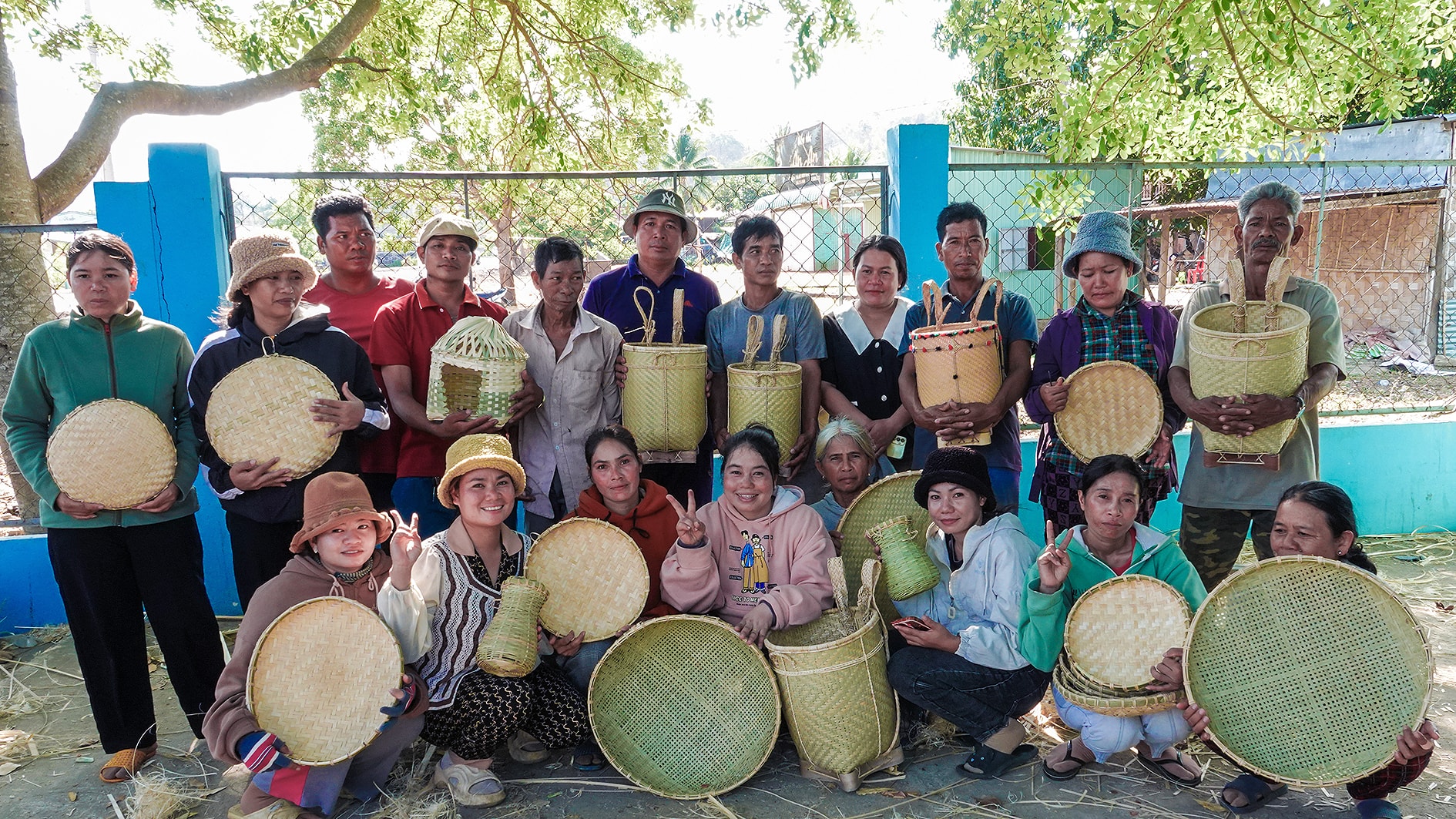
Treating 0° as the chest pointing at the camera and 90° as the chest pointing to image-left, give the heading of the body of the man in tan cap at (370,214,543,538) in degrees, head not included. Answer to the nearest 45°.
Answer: approximately 315°

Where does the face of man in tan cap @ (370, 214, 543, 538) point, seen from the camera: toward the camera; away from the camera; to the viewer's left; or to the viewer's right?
toward the camera

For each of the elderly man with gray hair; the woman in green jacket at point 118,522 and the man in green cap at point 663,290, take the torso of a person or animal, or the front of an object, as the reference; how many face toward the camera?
3

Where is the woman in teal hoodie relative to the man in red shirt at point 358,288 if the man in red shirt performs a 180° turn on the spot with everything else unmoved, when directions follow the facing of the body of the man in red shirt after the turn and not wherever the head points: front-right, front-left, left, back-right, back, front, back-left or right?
back

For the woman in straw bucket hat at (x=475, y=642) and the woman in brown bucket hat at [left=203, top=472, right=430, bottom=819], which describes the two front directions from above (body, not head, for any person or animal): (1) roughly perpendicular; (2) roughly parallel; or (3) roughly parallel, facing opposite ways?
roughly parallel

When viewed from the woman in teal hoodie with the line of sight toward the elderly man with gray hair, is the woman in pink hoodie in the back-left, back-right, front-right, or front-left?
back-left

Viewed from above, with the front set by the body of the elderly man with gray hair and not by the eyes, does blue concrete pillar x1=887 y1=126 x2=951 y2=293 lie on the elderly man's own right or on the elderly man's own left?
on the elderly man's own right

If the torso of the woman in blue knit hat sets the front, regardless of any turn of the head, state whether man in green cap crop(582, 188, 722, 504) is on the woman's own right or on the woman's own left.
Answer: on the woman's own right

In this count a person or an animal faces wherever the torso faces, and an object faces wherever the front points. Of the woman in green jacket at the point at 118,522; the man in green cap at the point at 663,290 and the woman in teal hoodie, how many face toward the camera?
3

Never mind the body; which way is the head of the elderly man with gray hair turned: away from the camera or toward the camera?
toward the camera

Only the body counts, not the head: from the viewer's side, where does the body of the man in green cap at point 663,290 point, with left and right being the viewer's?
facing the viewer

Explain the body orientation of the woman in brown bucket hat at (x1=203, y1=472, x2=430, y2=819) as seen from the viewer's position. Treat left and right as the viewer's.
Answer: facing the viewer and to the right of the viewer

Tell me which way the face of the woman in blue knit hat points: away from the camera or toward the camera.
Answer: toward the camera

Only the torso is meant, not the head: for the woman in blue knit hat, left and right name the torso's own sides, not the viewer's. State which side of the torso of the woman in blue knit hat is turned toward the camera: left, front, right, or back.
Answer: front

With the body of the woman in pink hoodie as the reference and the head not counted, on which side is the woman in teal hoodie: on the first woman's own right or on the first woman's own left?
on the first woman's own left

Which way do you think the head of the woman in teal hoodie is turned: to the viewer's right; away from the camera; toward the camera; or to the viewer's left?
toward the camera
